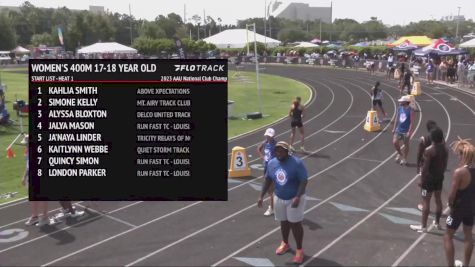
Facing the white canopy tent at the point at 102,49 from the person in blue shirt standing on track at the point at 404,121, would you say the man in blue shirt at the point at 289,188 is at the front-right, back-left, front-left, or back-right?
back-left

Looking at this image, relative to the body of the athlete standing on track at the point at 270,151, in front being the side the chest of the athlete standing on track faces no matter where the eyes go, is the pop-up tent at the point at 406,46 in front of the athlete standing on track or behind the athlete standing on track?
behind

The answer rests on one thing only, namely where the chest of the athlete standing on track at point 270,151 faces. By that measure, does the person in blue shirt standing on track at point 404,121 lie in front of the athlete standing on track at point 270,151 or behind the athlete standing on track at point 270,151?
behind

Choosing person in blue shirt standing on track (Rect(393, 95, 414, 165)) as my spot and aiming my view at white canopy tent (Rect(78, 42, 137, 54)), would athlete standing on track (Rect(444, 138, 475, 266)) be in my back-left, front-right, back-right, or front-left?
back-left

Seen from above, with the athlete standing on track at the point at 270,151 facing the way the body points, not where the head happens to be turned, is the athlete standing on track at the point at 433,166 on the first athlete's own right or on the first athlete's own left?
on the first athlete's own left

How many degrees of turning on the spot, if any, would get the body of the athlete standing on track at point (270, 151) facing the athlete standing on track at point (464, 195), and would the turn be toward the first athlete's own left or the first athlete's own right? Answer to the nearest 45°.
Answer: approximately 90° to the first athlete's own left

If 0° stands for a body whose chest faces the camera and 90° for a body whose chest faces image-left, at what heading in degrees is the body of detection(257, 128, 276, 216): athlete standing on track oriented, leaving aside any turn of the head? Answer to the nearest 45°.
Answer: approximately 45°

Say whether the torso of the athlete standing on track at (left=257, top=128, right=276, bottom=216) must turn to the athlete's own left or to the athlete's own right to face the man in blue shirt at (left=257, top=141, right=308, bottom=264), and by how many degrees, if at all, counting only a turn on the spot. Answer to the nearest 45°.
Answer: approximately 45° to the athlete's own left
